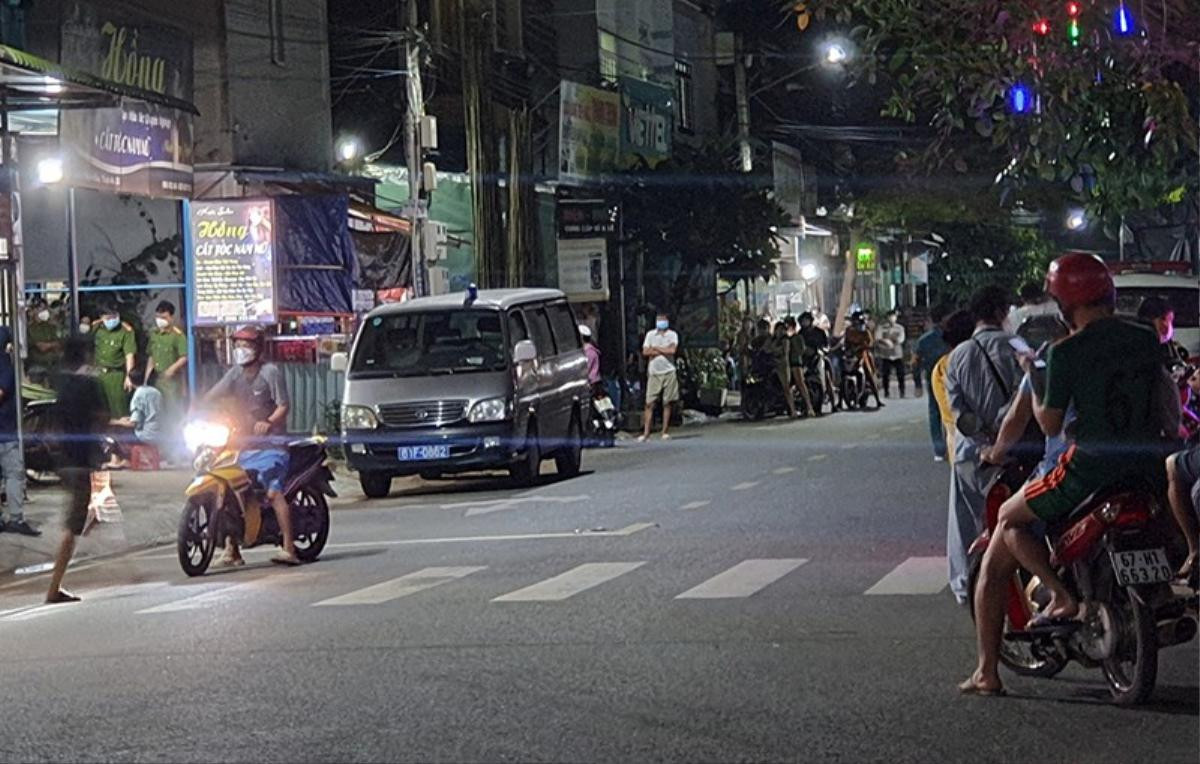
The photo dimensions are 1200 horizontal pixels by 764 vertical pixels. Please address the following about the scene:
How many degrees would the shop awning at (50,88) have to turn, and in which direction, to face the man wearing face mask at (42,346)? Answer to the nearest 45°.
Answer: approximately 90° to its left

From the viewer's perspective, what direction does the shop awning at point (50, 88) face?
to the viewer's right

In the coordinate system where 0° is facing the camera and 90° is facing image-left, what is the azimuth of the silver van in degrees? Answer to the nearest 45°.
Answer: approximately 45°

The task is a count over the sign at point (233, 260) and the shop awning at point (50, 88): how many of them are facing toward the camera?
1

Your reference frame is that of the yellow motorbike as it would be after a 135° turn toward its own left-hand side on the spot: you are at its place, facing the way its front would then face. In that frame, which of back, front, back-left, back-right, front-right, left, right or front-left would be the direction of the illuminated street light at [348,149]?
left

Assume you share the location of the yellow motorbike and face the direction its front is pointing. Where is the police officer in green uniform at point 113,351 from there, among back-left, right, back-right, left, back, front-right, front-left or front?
back-right
